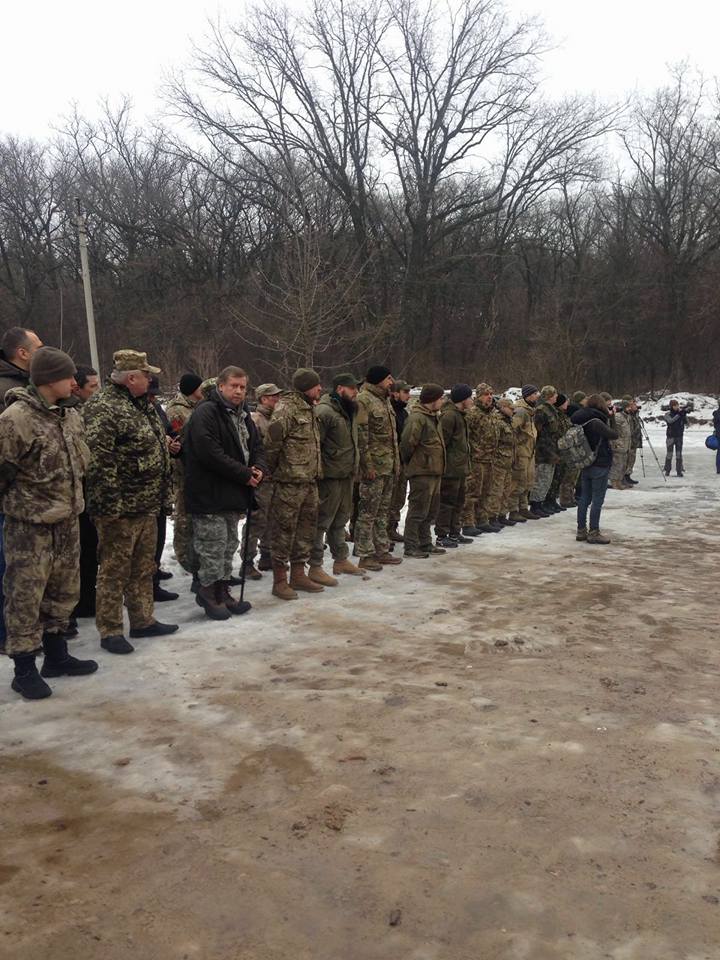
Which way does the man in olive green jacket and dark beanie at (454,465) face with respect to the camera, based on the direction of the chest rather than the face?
to the viewer's right

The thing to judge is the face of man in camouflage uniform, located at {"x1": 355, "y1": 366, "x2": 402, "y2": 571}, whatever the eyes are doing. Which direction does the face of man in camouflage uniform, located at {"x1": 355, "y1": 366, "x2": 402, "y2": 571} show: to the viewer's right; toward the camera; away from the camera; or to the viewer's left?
to the viewer's right

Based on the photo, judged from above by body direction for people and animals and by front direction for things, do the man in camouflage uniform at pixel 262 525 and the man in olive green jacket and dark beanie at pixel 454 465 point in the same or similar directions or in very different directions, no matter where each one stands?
same or similar directions

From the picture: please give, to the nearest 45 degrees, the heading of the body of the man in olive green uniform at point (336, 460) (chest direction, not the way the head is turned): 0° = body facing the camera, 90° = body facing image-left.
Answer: approximately 270°

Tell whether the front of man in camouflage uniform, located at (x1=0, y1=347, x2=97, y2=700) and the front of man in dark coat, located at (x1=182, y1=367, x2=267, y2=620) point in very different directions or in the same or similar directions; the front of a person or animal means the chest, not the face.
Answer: same or similar directions

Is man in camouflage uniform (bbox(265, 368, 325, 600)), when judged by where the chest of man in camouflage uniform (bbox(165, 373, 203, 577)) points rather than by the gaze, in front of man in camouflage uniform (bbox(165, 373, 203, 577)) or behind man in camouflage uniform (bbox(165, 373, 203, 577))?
in front

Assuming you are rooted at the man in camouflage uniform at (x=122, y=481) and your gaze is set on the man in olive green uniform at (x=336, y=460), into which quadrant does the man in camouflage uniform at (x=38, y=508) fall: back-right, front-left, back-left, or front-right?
back-right

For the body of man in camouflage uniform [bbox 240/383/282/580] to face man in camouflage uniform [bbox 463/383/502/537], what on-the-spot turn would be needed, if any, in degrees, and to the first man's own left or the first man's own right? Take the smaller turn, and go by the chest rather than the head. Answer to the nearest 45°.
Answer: approximately 45° to the first man's own left

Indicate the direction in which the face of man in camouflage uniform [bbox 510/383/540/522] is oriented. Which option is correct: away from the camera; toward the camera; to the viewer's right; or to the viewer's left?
to the viewer's right

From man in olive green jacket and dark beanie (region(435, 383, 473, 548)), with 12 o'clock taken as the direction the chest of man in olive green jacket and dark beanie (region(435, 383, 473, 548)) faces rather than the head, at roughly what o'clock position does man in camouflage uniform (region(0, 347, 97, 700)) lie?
man in camouflage uniform (region(0, 347, 97, 700)) is roughly at 4 o'clock from man in olive green jacket and dark beanie (region(435, 383, 473, 548)).

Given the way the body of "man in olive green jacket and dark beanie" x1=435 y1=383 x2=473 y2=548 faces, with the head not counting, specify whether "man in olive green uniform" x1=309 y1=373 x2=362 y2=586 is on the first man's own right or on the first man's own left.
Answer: on the first man's own right

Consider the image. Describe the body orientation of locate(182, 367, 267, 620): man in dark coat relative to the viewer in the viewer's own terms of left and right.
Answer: facing the viewer and to the right of the viewer

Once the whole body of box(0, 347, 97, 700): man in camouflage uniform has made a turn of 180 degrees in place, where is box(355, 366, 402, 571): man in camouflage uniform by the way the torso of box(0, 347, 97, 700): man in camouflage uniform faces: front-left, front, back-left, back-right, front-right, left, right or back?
right

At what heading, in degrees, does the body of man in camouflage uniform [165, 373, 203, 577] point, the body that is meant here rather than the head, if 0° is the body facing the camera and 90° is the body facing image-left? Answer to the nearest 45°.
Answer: approximately 270°

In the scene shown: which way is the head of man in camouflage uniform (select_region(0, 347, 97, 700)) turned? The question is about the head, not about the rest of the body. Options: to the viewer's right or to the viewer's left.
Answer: to the viewer's right

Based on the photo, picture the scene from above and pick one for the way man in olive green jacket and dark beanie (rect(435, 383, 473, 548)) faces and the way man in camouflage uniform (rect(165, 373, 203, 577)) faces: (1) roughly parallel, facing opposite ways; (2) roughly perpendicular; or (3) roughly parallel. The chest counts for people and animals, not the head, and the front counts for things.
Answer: roughly parallel

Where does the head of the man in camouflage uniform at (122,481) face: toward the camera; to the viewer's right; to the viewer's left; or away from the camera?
to the viewer's right
